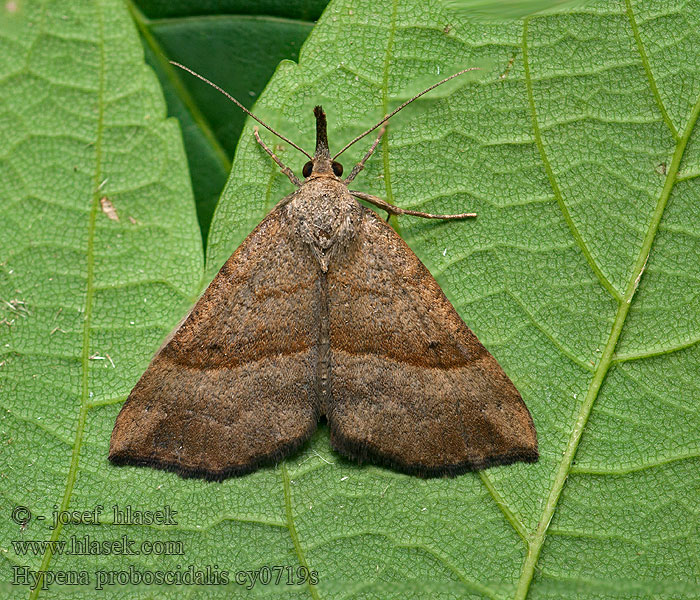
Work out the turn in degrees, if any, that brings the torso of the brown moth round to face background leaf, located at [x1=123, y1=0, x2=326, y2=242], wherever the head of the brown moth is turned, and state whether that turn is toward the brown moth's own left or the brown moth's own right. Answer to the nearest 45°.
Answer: approximately 45° to the brown moth's own left

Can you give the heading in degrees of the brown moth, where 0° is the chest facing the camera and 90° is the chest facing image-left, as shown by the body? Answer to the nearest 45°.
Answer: approximately 180°
